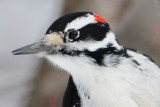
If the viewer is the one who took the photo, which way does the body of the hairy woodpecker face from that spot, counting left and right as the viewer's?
facing to the left of the viewer
